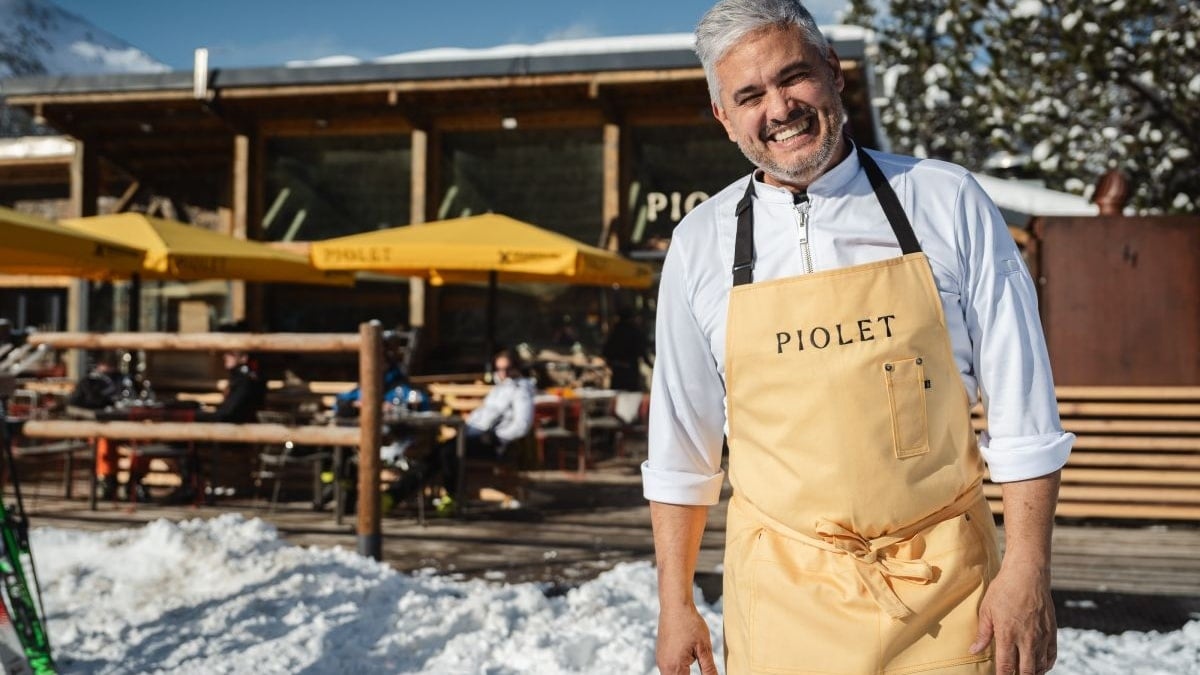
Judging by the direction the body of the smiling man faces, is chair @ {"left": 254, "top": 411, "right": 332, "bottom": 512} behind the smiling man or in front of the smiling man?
behind

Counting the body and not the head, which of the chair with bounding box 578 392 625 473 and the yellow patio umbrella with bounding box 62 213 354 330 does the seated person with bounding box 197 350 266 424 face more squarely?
the yellow patio umbrella

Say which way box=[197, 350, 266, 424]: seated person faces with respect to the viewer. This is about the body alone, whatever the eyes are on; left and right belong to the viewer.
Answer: facing to the left of the viewer

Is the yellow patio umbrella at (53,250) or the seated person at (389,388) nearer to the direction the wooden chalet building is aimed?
the seated person

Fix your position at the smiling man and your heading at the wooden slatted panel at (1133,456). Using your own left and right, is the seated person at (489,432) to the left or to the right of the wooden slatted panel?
left

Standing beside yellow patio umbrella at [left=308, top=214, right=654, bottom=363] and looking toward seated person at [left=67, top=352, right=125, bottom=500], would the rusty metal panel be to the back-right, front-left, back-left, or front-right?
back-left

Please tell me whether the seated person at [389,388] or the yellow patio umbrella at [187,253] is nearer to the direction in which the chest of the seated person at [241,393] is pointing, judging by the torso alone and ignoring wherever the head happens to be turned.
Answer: the yellow patio umbrella

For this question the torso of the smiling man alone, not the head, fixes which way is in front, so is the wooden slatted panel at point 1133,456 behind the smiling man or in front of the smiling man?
behind

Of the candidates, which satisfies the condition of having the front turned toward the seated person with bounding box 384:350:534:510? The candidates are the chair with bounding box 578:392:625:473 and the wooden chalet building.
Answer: the wooden chalet building

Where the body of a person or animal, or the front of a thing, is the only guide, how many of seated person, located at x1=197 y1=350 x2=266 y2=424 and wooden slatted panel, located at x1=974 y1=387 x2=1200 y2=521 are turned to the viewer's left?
1
